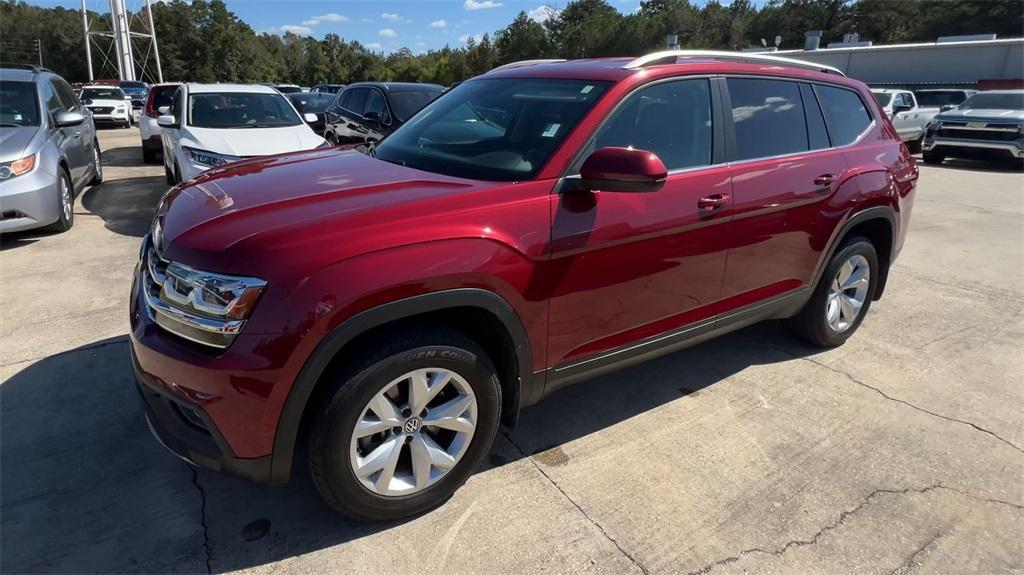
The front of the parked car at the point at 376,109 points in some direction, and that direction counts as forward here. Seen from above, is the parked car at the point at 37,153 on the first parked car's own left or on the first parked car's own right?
on the first parked car's own right

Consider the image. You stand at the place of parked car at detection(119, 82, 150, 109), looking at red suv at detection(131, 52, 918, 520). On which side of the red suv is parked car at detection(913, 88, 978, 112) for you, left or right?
left

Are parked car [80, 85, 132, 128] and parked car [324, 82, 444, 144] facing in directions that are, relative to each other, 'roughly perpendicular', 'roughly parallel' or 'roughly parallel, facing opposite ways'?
roughly perpendicular

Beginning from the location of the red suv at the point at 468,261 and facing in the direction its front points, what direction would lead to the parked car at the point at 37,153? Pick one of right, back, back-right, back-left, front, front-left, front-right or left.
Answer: right

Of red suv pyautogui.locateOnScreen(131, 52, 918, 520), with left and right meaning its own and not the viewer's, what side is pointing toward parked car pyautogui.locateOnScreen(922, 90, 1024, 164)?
back

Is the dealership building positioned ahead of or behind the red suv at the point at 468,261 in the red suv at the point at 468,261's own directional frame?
behind

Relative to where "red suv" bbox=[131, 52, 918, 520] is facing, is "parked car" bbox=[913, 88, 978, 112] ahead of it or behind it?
behind

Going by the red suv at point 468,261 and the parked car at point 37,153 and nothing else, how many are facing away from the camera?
0
